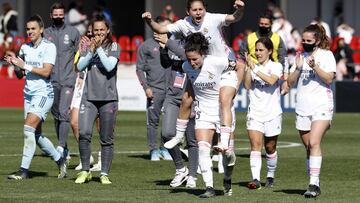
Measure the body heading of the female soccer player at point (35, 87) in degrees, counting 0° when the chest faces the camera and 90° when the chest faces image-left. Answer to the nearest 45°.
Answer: approximately 45°

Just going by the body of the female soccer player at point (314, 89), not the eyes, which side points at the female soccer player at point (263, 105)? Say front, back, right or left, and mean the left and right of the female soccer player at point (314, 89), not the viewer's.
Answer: right

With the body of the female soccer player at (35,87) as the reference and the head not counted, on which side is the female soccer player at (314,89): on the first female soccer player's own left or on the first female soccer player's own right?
on the first female soccer player's own left

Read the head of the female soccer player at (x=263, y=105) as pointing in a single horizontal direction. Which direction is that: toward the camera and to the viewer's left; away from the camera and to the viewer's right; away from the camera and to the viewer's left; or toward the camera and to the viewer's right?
toward the camera and to the viewer's left

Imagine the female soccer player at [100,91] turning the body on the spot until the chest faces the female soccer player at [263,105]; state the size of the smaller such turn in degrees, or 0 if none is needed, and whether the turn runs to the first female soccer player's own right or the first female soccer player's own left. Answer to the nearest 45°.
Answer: approximately 90° to the first female soccer player's own left

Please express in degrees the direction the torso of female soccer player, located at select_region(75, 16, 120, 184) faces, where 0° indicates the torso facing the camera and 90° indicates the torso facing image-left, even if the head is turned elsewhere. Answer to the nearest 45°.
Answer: approximately 0°

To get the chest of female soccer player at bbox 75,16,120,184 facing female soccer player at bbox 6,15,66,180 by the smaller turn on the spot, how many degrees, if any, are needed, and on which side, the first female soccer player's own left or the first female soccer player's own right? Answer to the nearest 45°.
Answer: approximately 135° to the first female soccer player's own right

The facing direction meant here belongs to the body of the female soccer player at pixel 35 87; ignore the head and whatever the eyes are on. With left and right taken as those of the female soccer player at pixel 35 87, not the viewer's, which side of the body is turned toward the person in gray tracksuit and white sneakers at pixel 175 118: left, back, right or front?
left

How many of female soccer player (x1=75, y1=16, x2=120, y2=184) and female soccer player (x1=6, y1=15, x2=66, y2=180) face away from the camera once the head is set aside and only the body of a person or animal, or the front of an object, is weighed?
0

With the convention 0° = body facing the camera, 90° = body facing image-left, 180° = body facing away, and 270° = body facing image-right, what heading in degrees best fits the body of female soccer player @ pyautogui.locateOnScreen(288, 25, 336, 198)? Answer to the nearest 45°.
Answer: approximately 45°

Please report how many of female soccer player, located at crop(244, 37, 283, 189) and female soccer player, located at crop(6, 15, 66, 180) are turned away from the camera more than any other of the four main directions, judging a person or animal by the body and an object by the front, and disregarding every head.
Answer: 0

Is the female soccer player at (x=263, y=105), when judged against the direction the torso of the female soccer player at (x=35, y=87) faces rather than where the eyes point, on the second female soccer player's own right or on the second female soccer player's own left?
on the second female soccer player's own left

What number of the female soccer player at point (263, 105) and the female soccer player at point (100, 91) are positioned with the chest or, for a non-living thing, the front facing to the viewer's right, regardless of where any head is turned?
0

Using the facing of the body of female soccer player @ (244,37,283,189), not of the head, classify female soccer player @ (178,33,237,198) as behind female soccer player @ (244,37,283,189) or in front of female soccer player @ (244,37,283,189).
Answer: in front
